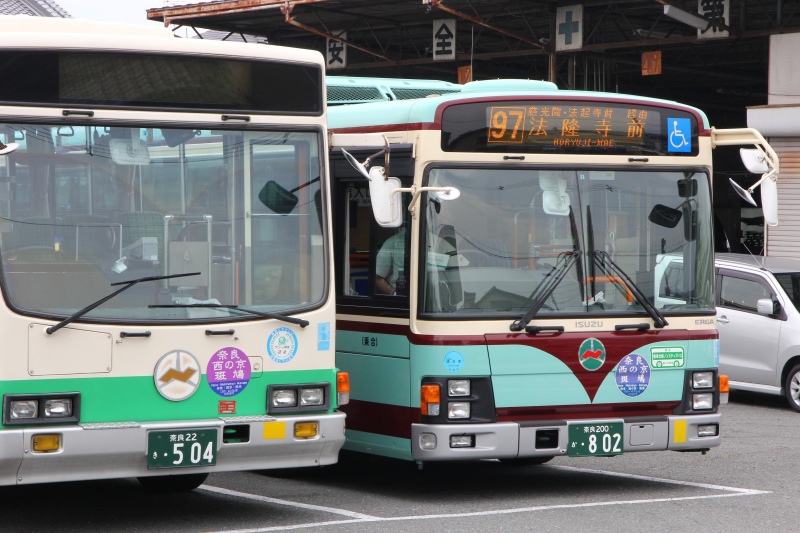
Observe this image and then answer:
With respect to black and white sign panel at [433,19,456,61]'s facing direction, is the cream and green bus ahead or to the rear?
ahead

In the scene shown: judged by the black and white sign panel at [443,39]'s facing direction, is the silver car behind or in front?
in front

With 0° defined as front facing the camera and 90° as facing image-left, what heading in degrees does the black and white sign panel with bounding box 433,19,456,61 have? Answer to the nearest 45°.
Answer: approximately 0°

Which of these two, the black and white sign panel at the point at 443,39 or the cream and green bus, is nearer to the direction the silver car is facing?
the cream and green bus

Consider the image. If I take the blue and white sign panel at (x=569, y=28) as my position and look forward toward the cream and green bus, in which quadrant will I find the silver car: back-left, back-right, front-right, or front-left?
front-left

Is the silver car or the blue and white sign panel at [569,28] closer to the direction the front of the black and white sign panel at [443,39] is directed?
the silver car

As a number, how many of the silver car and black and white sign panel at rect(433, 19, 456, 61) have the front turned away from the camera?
0

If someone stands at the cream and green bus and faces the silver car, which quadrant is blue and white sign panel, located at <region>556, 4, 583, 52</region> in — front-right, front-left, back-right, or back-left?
front-left
